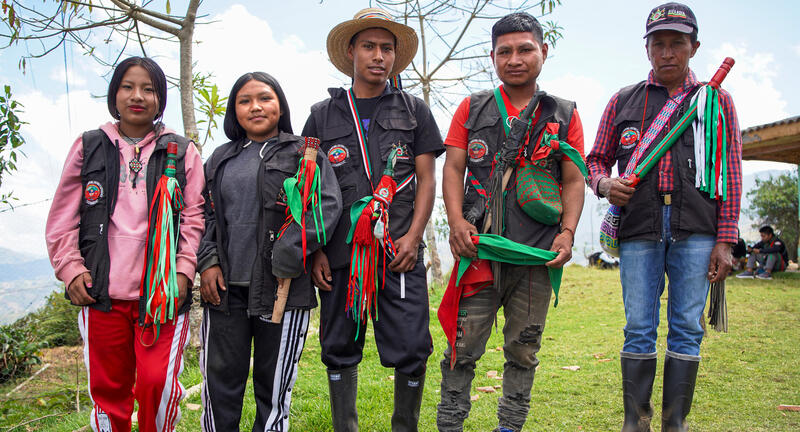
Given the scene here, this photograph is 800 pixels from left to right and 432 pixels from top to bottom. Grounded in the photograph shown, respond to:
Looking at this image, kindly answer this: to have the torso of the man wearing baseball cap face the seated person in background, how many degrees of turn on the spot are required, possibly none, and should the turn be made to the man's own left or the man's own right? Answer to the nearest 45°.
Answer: approximately 180°

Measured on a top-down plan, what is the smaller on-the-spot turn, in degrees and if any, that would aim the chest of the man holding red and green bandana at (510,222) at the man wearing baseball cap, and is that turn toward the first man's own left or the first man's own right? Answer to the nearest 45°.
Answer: approximately 90° to the first man's own left

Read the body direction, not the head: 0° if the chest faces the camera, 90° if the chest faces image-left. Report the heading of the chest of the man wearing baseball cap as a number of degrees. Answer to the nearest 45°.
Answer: approximately 0°

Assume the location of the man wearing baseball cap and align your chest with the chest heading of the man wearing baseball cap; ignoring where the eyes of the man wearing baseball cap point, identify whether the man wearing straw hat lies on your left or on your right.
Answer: on your right

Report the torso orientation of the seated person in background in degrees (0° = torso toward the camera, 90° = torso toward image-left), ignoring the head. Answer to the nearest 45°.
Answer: approximately 45°

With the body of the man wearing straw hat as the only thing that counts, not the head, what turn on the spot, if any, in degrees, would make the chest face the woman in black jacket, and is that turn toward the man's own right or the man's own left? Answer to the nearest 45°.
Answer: approximately 90° to the man's own right
